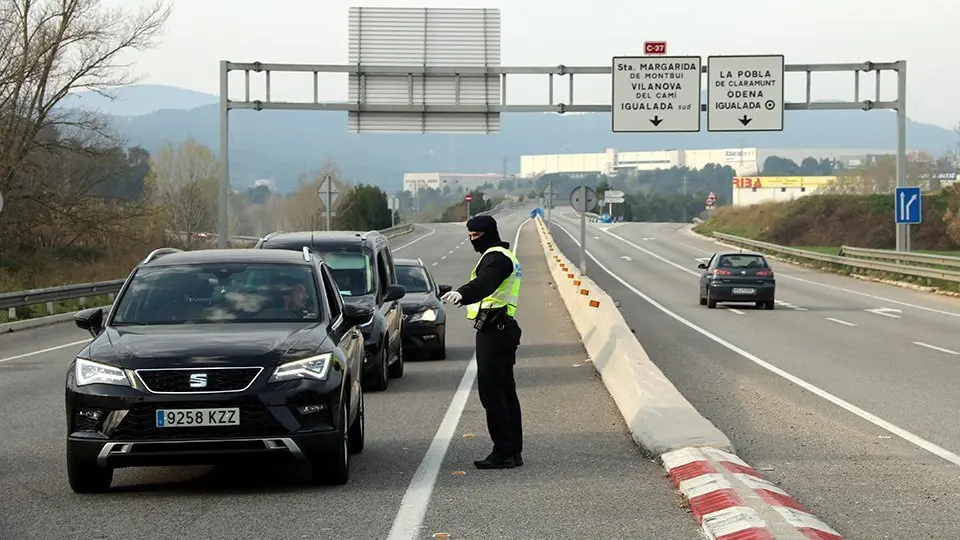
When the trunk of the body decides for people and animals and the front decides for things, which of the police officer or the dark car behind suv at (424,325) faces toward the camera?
the dark car behind suv

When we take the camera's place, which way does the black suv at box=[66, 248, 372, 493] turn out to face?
facing the viewer

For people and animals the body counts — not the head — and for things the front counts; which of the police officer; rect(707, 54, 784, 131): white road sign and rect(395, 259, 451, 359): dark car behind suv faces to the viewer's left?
the police officer

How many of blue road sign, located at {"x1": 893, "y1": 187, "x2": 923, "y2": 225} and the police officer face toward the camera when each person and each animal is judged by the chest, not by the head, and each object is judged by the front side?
1

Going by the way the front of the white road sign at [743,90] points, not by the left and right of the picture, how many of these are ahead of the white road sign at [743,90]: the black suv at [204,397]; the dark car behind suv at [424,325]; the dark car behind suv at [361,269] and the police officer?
4

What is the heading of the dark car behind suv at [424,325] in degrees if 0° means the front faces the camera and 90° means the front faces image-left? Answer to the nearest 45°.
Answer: approximately 0°

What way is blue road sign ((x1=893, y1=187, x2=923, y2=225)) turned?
toward the camera

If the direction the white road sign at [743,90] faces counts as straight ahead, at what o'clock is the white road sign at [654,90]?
the white road sign at [654,90] is roughly at 3 o'clock from the white road sign at [743,90].

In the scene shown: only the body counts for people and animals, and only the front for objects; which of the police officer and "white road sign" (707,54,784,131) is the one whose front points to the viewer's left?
the police officer

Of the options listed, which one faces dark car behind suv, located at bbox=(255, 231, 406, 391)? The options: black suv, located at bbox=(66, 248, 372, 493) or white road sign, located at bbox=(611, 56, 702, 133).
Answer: the white road sign

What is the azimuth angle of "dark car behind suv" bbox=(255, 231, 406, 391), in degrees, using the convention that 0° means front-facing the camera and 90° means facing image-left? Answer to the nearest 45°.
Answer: approximately 0°

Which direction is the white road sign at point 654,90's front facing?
toward the camera

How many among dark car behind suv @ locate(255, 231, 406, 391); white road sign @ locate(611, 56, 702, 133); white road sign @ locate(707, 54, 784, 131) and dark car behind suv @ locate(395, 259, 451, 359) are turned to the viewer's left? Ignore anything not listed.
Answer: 0

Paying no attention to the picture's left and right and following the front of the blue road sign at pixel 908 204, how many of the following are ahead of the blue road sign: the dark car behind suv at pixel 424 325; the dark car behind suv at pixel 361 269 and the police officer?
3

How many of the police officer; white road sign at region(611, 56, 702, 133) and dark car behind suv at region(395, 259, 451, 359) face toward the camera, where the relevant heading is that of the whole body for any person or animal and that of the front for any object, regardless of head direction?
2

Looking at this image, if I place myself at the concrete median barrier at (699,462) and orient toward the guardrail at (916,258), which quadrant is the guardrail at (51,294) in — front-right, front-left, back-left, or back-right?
front-left

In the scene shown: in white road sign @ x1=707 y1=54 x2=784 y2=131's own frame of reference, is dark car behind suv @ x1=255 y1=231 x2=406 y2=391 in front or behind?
in front

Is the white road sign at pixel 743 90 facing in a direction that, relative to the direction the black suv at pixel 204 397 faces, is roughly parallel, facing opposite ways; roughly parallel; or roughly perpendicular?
roughly parallel
